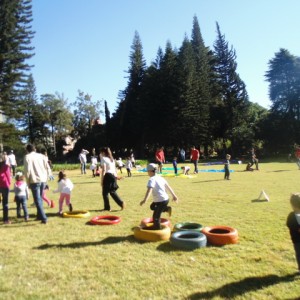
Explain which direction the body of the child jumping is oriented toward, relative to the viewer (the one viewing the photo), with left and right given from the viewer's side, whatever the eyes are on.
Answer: facing away from the viewer and to the left of the viewer

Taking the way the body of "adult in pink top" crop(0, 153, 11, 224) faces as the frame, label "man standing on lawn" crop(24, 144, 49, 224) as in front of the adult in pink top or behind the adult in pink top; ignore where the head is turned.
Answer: behind

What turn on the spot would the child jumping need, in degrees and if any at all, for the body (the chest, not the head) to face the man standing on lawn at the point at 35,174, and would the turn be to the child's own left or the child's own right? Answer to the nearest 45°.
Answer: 0° — they already face them

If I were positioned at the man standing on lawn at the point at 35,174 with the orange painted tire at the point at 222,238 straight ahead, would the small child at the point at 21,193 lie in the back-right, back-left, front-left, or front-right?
back-left

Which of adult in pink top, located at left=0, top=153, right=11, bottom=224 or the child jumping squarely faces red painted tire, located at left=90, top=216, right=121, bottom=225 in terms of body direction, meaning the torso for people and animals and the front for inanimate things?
the child jumping
